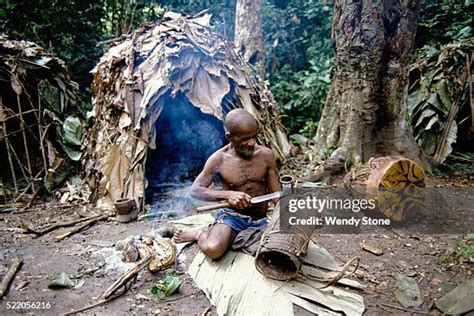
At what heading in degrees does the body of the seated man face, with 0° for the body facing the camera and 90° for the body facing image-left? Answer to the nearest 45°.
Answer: approximately 0°

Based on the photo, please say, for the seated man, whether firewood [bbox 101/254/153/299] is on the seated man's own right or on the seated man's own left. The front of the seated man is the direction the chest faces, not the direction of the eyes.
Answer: on the seated man's own right

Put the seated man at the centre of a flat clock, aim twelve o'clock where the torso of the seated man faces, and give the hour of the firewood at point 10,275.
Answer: The firewood is roughly at 3 o'clock from the seated man.

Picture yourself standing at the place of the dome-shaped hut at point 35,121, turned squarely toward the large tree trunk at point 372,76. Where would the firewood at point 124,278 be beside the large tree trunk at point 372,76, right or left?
right

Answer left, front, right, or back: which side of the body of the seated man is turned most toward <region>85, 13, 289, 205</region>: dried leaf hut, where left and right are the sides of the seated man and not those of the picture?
back

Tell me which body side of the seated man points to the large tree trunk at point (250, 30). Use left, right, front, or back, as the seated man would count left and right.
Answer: back

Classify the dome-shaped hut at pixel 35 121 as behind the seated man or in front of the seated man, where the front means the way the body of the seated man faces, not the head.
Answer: behind
